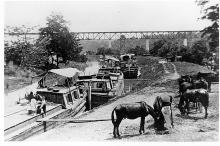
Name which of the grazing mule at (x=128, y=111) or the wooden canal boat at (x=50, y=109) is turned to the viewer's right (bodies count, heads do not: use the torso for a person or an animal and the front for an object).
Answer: the grazing mule

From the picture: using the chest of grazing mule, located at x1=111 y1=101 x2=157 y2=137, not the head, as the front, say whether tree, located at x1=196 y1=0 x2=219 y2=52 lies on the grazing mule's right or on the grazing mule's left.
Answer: on the grazing mule's left

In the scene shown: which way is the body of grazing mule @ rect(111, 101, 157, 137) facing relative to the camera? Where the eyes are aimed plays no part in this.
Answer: to the viewer's right

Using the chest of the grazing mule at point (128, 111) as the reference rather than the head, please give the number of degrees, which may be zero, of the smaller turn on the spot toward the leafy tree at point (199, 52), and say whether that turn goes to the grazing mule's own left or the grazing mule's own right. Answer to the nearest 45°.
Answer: approximately 90° to the grazing mule's own left
